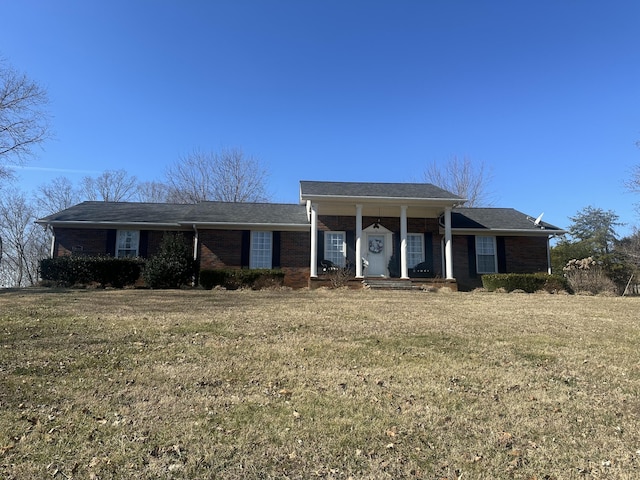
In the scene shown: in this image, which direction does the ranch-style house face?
toward the camera

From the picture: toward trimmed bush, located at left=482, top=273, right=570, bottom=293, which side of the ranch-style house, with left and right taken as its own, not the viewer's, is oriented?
left

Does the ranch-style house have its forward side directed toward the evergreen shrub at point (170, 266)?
no

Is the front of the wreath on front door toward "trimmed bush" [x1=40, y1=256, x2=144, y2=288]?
no

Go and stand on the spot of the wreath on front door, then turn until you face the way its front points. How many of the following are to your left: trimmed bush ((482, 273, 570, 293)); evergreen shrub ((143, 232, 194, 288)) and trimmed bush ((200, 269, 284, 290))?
1

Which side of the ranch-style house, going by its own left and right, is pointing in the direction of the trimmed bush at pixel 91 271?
right

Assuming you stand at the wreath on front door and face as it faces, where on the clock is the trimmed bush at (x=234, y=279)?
The trimmed bush is roughly at 2 o'clock from the wreath on front door.

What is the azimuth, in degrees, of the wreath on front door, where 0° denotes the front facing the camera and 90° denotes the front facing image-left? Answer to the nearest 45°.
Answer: approximately 0°

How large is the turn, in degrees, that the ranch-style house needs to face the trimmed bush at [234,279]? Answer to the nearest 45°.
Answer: approximately 45° to its right

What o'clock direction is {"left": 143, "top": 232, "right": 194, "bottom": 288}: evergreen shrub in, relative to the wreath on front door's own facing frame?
The evergreen shrub is roughly at 2 o'clock from the wreath on front door.
